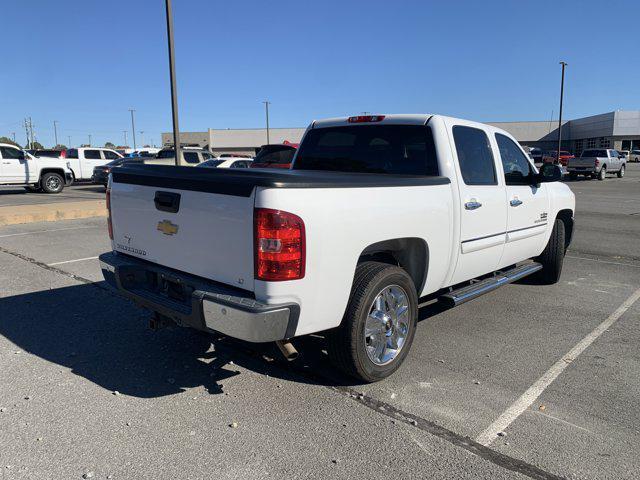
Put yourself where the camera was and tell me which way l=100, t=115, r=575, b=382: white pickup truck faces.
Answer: facing away from the viewer and to the right of the viewer

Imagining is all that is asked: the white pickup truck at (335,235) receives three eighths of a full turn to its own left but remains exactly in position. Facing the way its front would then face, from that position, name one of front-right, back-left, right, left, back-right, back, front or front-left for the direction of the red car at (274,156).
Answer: right

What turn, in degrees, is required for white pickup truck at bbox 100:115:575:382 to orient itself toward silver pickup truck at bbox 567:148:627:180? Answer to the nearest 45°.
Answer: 0° — it already faces it

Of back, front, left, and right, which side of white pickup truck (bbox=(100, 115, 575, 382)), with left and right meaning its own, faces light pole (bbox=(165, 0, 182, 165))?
left
